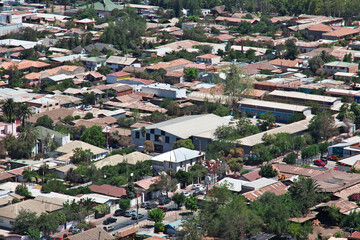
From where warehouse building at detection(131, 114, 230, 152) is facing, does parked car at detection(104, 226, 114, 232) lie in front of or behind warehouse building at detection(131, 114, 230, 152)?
in front

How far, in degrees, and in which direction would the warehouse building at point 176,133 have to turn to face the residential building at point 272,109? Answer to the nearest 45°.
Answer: approximately 180°

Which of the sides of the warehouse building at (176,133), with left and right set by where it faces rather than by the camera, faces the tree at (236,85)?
back

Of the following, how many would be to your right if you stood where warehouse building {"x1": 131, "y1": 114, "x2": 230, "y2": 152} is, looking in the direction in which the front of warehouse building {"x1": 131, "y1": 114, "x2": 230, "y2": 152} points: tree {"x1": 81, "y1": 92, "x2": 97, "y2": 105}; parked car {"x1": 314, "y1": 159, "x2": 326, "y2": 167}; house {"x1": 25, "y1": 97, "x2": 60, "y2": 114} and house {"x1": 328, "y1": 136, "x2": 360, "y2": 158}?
2

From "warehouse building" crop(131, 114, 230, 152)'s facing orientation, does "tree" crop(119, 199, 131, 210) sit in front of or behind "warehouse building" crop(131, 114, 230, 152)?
in front

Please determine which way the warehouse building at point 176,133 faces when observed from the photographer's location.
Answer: facing the viewer and to the left of the viewer

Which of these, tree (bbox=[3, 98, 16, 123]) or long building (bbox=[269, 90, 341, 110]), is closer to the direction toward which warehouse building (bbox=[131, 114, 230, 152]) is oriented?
the tree

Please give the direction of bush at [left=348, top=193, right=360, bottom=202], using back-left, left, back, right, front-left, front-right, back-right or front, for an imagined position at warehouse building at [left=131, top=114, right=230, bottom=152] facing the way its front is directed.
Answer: left

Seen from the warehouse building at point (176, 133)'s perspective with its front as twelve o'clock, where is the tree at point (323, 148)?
The tree is roughly at 8 o'clock from the warehouse building.

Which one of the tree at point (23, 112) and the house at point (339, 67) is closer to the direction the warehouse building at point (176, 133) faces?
the tree

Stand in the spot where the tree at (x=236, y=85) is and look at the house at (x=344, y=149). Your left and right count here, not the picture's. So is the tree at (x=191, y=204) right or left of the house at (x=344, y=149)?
right

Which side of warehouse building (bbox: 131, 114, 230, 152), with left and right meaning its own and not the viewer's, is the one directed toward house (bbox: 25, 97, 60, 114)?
right

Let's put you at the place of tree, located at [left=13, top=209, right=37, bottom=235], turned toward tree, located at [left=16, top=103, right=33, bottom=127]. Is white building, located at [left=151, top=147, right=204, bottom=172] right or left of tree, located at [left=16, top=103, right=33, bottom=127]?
right

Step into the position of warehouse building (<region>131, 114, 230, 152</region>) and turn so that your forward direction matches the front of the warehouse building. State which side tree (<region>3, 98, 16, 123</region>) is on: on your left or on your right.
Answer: on your right

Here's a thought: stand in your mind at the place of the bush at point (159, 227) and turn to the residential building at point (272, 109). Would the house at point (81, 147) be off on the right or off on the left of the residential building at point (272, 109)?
left

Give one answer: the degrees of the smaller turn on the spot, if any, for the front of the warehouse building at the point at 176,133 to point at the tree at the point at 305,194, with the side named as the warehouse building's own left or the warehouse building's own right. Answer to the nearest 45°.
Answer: approximately 90° to the warehouse building's own left

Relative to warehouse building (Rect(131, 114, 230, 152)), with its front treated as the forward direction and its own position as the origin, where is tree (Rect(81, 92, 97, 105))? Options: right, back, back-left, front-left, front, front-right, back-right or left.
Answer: right

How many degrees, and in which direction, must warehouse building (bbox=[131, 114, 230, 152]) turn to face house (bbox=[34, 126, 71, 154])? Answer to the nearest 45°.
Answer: approximately 45° to its right
